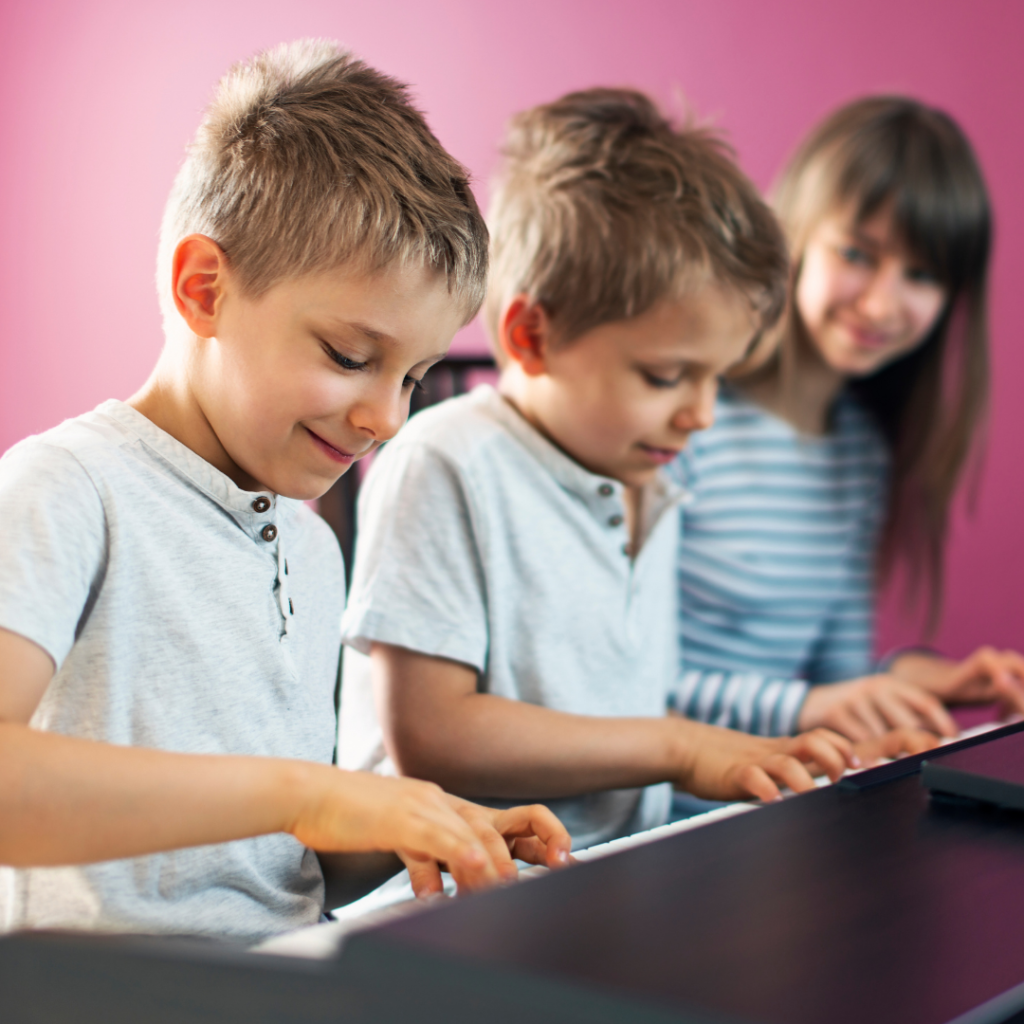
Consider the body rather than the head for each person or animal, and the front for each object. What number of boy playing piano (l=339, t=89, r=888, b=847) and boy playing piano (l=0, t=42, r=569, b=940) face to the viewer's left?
0

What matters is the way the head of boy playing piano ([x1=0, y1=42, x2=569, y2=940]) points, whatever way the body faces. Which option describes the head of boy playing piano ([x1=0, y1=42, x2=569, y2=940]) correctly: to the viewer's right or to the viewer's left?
to the viewer's right

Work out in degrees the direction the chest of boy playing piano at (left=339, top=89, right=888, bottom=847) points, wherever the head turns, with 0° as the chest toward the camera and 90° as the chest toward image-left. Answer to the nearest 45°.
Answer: approximately 315°

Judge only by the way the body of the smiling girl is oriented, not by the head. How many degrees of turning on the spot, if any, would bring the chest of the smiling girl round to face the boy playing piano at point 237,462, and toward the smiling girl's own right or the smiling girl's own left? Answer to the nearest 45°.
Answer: approximately 45° to the smiling girl's own right

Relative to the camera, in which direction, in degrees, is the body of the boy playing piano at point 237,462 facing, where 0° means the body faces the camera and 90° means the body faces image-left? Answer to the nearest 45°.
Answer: approximately 315°

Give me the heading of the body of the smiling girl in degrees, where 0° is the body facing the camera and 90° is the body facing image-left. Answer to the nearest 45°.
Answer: approximately 315°

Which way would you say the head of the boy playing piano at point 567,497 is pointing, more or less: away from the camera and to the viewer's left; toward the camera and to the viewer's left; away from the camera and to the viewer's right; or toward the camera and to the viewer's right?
toward the camera and to the viewer's right
